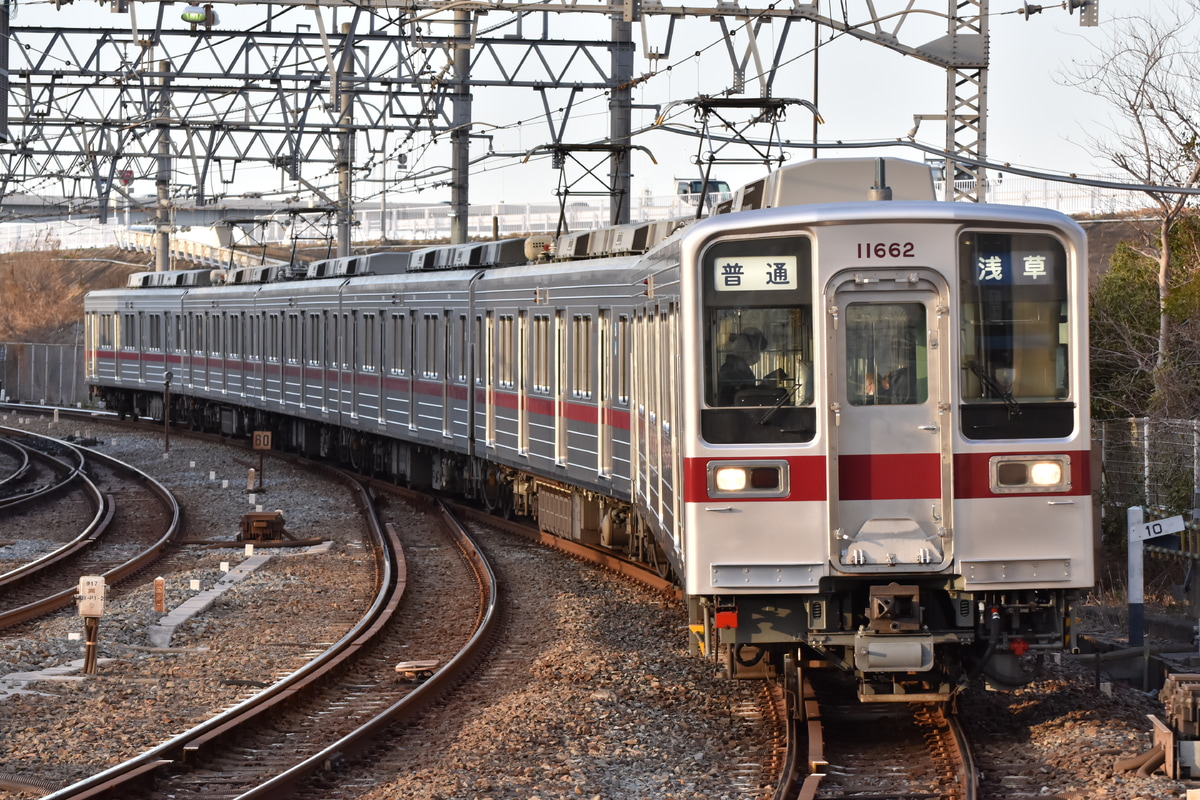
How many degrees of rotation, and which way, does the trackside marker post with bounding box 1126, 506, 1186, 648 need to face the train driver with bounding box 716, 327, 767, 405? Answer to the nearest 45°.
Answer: approximately 45° to its right

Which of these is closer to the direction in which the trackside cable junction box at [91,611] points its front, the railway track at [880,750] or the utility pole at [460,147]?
the railway track

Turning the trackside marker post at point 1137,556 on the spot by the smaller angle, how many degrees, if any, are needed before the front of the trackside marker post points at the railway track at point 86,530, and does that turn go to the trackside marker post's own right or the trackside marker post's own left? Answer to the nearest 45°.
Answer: approximately 90° to the trackside marker post's own right

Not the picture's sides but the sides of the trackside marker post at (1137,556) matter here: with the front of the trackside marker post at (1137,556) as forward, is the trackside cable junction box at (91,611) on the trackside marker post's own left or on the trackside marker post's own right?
on the trackside marker post's own right

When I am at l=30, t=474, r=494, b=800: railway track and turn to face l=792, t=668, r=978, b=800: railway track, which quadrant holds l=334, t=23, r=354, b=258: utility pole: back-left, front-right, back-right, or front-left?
back-left

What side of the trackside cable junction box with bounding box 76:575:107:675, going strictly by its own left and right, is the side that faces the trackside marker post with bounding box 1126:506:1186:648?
left

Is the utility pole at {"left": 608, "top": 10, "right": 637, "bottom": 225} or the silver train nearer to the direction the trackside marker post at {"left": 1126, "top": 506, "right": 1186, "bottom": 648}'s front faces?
the silver train

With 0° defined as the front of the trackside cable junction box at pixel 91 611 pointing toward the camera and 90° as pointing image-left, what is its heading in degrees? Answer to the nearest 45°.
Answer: approximately 0°

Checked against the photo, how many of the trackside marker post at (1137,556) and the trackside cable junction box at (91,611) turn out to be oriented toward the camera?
2

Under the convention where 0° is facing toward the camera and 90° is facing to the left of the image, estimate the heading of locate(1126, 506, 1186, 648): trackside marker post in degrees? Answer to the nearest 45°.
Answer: approximately 0°

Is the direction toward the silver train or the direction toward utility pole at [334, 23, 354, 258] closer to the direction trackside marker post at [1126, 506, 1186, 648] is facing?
the silver train
